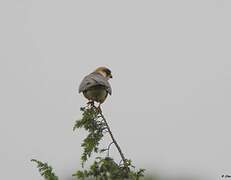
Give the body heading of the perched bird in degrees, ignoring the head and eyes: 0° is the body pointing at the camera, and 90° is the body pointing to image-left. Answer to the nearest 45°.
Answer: approximately 225°
